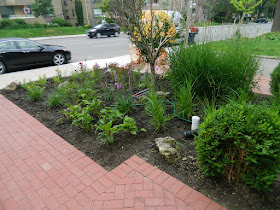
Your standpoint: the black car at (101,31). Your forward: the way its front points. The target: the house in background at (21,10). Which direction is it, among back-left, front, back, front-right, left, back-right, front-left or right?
right

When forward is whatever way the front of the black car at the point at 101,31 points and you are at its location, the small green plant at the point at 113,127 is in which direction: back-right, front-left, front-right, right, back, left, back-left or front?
front-left

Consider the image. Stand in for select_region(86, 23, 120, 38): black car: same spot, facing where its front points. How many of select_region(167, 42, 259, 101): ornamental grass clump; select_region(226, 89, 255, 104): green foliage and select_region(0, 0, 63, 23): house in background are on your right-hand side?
1

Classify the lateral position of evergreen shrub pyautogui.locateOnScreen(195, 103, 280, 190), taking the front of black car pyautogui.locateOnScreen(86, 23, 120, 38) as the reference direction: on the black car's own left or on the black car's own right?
on the black car's own left

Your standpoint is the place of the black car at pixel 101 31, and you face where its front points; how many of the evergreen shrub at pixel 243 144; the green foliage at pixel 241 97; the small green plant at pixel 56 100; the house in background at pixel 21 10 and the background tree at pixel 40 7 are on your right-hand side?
2

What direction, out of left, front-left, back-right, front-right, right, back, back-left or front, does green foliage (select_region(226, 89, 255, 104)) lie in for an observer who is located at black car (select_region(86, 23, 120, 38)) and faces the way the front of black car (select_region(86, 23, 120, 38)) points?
front-left

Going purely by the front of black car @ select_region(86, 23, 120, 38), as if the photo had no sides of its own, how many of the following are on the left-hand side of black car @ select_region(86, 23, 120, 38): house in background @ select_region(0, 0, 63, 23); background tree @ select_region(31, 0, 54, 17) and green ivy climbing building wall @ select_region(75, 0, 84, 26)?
0

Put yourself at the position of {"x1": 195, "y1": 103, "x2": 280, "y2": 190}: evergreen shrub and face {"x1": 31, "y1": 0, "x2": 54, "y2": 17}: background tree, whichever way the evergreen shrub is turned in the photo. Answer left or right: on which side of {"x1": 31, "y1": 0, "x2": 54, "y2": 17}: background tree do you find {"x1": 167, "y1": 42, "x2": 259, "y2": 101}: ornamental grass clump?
right

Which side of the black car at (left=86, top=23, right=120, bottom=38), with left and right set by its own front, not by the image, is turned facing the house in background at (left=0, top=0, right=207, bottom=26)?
right

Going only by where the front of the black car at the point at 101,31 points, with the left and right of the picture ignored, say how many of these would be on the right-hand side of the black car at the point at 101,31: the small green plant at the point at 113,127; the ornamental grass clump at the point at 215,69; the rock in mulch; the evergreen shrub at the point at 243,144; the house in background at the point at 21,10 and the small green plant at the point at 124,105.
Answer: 1

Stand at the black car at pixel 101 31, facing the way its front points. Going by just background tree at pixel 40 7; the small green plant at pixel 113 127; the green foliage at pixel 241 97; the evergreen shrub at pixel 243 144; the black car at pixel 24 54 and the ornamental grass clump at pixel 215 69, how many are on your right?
1

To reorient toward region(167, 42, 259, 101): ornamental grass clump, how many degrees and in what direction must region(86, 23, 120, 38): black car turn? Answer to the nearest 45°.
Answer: approximately 45° to its left

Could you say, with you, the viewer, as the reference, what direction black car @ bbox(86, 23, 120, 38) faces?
facing the viewer and to the left of the viewer

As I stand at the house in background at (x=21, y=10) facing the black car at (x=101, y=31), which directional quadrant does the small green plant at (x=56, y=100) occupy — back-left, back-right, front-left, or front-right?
front-right

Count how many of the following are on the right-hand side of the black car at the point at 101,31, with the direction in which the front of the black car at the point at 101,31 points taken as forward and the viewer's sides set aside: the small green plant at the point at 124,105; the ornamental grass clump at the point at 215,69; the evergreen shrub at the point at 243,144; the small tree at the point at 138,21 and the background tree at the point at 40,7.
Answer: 1

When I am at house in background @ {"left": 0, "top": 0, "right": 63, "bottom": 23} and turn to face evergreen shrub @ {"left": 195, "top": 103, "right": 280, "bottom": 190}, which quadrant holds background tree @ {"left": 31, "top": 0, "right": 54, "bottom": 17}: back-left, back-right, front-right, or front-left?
front-left

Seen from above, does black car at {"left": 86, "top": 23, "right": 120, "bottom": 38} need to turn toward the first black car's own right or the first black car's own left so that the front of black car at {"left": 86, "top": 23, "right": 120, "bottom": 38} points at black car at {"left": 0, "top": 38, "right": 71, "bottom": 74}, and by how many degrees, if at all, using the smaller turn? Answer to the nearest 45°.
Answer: approximately 45° to the first black car's own left

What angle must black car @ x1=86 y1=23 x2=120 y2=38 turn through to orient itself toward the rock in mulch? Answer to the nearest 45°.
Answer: approximately 45° to its left

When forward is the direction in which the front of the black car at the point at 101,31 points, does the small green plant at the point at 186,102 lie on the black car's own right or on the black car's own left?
on the black car's own left
